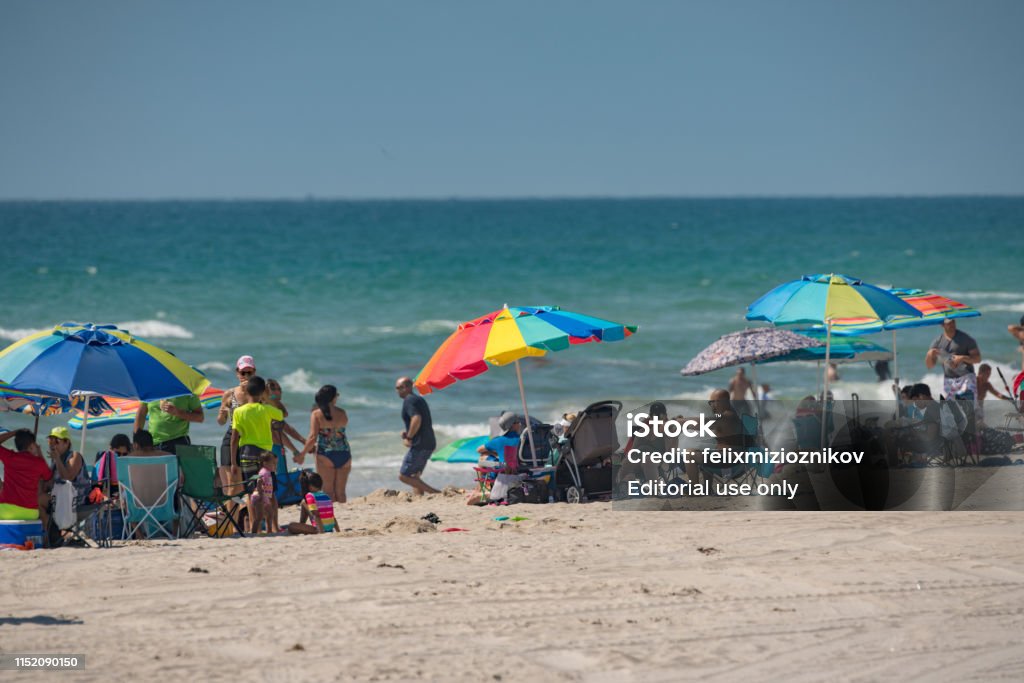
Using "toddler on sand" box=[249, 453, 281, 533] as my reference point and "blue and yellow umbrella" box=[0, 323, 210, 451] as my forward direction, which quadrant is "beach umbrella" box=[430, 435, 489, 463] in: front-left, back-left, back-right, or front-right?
back-right

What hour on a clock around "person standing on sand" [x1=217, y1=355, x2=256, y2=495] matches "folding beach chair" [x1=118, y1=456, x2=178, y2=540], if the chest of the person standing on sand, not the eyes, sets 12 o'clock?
The folding beach chair is roughly at 3 o'clock from the person standing on sand.

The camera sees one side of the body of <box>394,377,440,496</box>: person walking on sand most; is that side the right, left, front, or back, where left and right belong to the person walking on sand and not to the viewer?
left

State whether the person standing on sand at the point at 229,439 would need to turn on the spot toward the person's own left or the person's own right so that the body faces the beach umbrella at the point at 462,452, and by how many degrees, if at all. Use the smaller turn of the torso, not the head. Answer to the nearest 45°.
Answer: approximately 90° to the person's own left

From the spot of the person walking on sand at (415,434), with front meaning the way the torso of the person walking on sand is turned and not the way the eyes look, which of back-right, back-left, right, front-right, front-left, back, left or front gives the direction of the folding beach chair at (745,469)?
back-left
